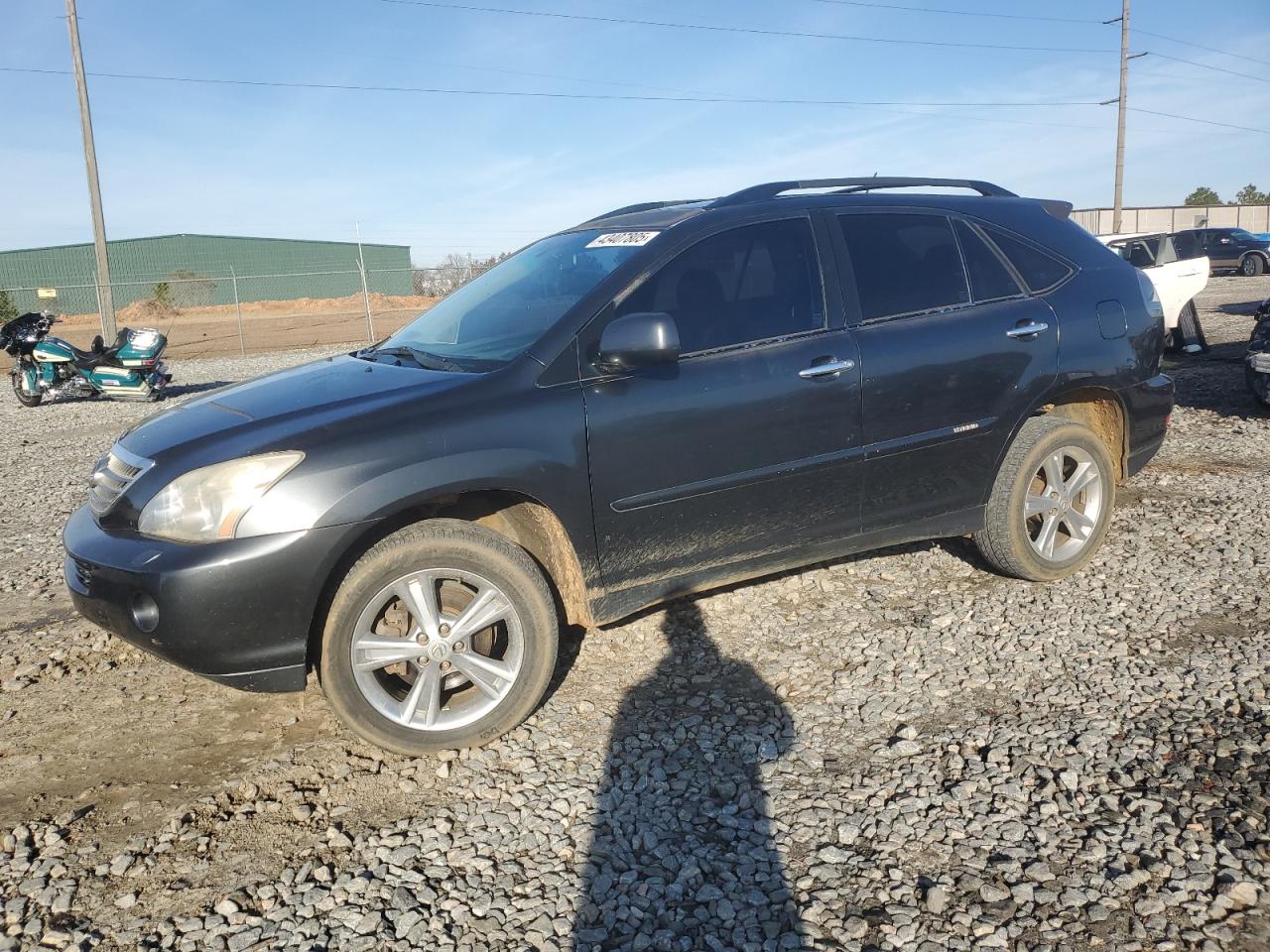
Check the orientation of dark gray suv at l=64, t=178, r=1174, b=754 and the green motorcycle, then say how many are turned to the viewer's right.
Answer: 0

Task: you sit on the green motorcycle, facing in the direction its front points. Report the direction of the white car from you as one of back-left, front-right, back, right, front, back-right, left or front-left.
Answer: back-left

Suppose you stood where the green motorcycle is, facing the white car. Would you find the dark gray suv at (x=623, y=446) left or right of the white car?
right

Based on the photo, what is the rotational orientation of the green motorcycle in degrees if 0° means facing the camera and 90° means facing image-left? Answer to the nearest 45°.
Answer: approximately 90°

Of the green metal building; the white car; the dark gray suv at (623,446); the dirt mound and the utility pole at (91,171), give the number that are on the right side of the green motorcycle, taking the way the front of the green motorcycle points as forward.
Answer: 3

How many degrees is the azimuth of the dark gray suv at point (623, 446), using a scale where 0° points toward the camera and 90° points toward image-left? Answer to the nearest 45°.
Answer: approximately 45°
